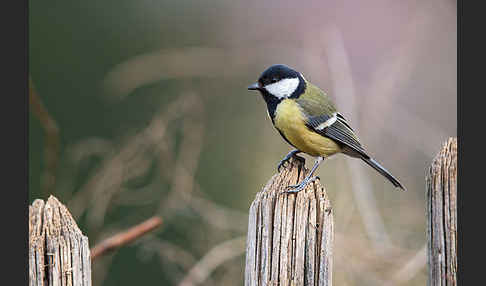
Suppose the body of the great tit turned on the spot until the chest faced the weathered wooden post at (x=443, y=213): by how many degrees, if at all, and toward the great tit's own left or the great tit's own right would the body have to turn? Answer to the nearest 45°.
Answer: approximately 135° to the great tit's own left

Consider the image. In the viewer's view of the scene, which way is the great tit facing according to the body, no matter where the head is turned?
to the viewer's left

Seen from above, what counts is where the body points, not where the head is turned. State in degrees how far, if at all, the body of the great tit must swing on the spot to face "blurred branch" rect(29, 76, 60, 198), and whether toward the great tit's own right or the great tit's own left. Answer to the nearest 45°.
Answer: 0° — it already faces it

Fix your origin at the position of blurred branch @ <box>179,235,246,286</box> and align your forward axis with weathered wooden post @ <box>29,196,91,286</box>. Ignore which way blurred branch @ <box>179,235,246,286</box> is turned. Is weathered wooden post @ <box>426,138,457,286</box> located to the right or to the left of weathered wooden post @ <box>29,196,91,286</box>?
left
